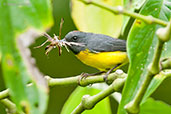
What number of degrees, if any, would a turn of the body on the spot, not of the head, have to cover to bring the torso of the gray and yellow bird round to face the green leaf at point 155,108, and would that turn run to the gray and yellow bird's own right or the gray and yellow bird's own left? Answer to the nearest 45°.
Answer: approximately 180°

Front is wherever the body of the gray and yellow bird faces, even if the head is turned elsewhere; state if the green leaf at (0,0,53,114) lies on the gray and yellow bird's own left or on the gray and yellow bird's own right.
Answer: on the gray and yellow bird's own left

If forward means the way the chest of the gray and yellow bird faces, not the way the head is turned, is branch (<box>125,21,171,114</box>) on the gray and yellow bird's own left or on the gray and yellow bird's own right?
on the gray and yellow bird's own left

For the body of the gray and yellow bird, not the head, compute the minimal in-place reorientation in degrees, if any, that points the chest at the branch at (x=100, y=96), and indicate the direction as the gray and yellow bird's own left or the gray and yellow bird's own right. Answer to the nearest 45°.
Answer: approximately 90° to the gray and yellow bird's own left

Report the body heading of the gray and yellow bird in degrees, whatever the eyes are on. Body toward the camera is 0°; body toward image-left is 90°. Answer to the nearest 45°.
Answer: approximately 90°
